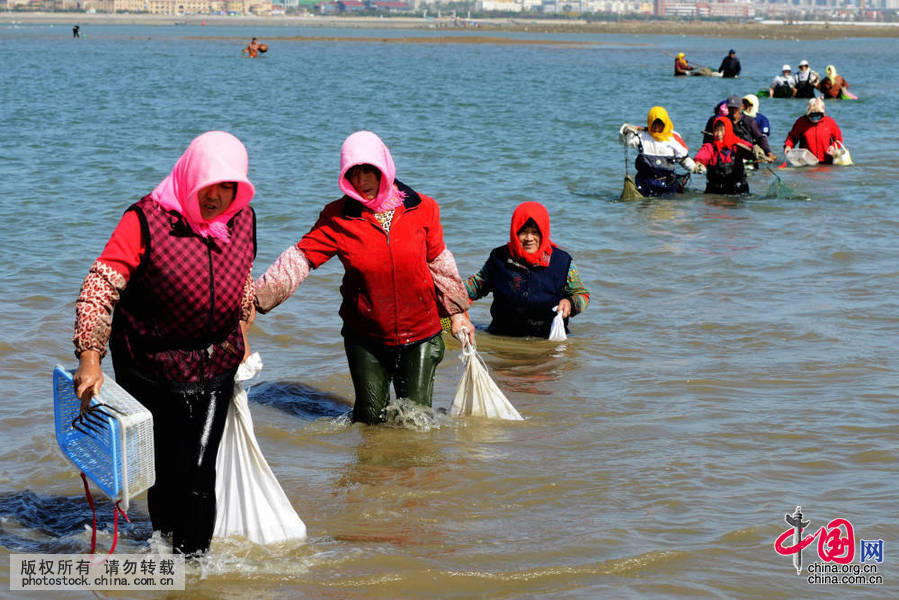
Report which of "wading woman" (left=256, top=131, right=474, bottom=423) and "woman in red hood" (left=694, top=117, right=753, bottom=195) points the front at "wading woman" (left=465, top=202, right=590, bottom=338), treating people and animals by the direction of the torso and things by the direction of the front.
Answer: the woman in red hood

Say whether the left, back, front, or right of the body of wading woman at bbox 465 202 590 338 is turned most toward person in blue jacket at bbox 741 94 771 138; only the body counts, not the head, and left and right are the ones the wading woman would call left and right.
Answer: back

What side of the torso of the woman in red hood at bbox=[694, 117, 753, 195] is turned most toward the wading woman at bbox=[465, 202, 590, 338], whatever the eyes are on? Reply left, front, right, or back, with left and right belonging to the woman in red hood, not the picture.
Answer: front

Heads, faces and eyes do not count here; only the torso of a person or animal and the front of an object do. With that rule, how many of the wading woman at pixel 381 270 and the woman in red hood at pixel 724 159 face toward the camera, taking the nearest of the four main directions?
2

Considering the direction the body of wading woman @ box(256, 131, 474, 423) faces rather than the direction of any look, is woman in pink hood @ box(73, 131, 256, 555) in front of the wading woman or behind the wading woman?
in front

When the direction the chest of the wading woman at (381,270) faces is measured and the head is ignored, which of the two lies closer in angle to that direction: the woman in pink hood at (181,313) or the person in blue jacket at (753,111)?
the woman in pink hood

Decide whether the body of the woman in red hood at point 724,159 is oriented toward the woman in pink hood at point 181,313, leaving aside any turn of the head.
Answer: yes

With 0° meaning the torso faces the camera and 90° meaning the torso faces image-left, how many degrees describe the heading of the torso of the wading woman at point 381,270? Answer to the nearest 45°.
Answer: approximately 0°

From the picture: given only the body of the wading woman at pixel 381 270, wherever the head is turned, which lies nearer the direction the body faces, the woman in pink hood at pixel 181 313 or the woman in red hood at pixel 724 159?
the woman in pink hood

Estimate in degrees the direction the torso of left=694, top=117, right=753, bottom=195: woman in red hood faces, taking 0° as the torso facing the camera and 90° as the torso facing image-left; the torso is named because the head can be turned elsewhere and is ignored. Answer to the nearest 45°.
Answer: approximately 0°
